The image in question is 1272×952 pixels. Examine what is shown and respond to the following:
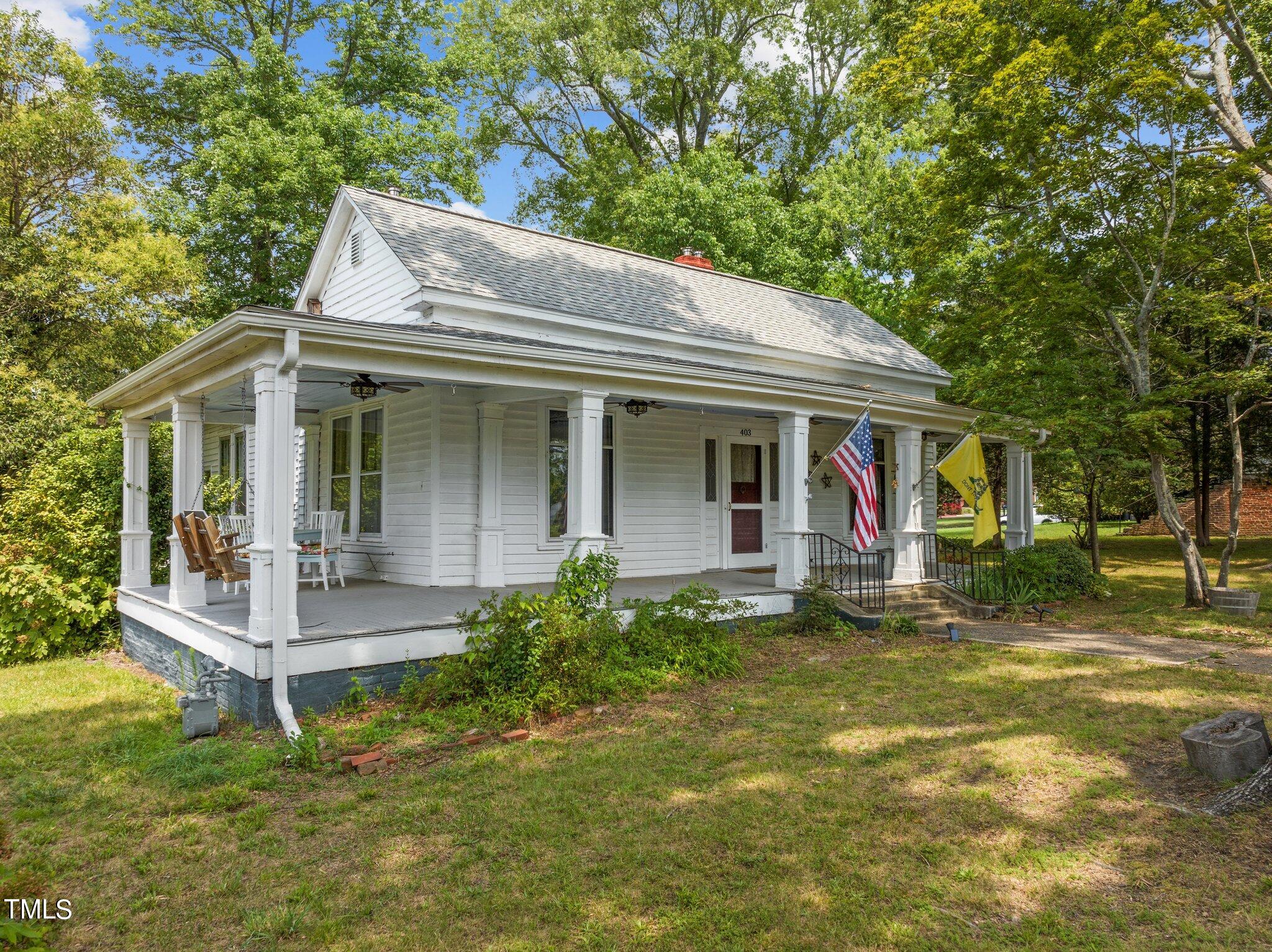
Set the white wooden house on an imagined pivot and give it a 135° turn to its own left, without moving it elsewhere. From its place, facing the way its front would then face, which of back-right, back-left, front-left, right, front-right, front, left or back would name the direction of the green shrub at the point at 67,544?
left

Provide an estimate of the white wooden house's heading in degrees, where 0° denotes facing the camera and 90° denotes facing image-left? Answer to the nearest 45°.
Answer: approximately 315°

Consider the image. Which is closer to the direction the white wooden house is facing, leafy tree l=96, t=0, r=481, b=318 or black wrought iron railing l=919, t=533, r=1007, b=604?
the black wrought iron railing

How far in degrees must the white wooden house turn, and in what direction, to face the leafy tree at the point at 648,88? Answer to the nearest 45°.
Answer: approximately 135° to its left

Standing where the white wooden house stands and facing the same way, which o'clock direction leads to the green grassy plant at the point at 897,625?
The green grassy plant is roughly at 11 o'clock from the white wooden house.

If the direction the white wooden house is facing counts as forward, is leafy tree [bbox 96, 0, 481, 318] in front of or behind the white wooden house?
behind

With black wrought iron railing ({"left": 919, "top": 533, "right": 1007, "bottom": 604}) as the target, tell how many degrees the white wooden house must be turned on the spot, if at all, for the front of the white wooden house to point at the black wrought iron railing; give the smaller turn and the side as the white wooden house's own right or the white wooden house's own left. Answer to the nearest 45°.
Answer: approximately 45° to the white wooden house's own left
